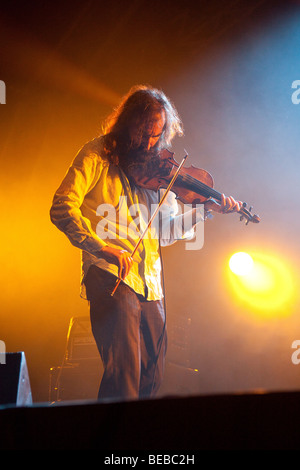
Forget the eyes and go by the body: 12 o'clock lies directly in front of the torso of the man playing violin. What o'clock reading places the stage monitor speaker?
The stage monitor speaker is roughly at 2 o'clock from the man playing violin.

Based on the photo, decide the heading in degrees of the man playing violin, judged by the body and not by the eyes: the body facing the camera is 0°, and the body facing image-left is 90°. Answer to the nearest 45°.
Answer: approximately 315°
